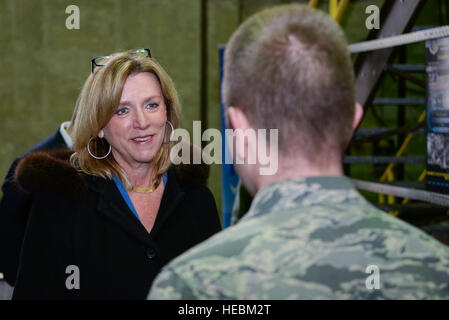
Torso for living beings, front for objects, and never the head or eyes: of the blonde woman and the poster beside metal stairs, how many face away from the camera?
0

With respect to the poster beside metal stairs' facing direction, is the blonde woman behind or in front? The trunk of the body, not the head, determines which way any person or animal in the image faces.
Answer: in front

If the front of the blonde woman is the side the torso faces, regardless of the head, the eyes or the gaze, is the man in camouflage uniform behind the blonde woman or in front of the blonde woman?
in front

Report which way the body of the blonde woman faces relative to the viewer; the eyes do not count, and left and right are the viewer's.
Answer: facing the viewer and to the right of the viewer

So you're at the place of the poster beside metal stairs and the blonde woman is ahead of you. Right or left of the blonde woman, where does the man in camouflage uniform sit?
left

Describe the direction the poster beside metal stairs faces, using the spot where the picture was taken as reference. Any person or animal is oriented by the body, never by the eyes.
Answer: facing the viewer and to the left of the viewer

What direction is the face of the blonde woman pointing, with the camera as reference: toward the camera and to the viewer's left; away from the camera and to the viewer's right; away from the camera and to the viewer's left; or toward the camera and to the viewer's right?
toward the camera and to the viewer's right

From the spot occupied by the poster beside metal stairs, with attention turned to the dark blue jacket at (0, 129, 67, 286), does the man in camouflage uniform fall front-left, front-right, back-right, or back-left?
front-left

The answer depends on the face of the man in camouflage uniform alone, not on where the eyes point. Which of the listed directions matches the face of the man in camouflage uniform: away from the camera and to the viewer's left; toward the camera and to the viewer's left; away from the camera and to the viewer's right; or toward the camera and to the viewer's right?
away from the camera and to the viewer's left
